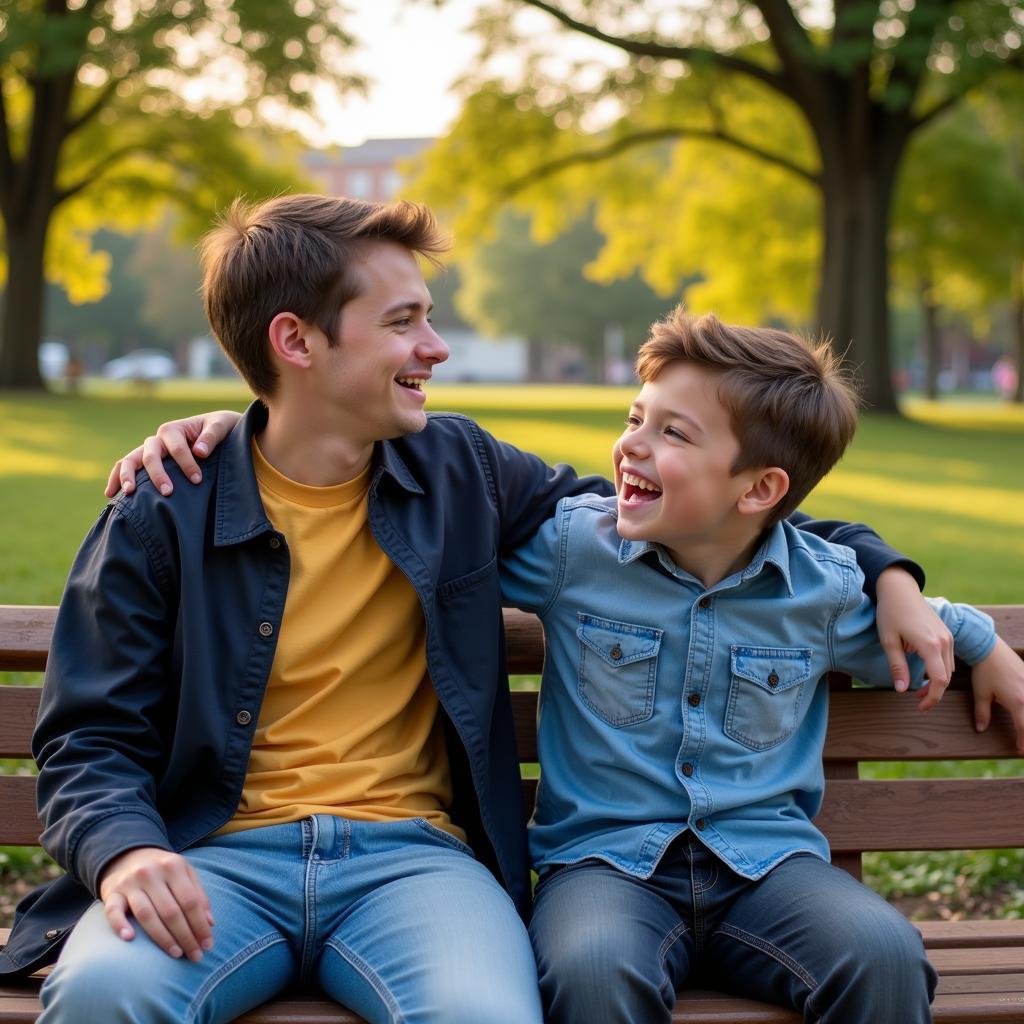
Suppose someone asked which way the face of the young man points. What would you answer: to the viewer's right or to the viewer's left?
to the viewer's right

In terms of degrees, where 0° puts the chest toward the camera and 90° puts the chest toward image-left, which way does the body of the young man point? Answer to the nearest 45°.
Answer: approximately 0°

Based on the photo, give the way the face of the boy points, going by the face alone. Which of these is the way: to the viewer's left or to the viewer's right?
to the viewer's left

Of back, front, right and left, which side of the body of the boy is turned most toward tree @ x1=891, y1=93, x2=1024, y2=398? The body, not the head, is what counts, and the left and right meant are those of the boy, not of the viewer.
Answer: back

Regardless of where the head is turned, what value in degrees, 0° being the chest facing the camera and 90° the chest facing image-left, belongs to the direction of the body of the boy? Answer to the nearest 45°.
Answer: approximately 0°

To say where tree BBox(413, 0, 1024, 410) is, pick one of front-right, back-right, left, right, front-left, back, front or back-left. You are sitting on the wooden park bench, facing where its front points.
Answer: back

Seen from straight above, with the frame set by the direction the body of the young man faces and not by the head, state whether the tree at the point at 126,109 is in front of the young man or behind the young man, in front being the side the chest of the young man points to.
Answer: behind

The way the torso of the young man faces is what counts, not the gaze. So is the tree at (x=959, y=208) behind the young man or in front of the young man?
behind
